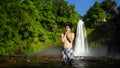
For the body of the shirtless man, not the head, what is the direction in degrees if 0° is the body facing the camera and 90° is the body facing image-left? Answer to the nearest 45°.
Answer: approximately 0°
